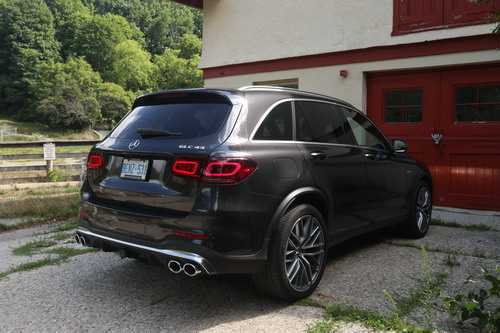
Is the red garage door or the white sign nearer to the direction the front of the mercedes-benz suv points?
the red garage door

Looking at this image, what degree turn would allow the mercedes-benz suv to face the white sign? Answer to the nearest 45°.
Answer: approximately 90° to its left

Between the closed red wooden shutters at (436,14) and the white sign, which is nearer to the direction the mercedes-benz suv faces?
the closed red wooden shutters

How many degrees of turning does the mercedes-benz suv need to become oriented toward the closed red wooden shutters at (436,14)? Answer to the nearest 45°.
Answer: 0° — it already faces it

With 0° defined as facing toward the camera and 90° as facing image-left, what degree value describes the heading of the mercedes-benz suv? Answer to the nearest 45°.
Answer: approximately 225°

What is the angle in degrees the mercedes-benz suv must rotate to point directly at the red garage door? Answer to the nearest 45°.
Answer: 0° — it already faces it
